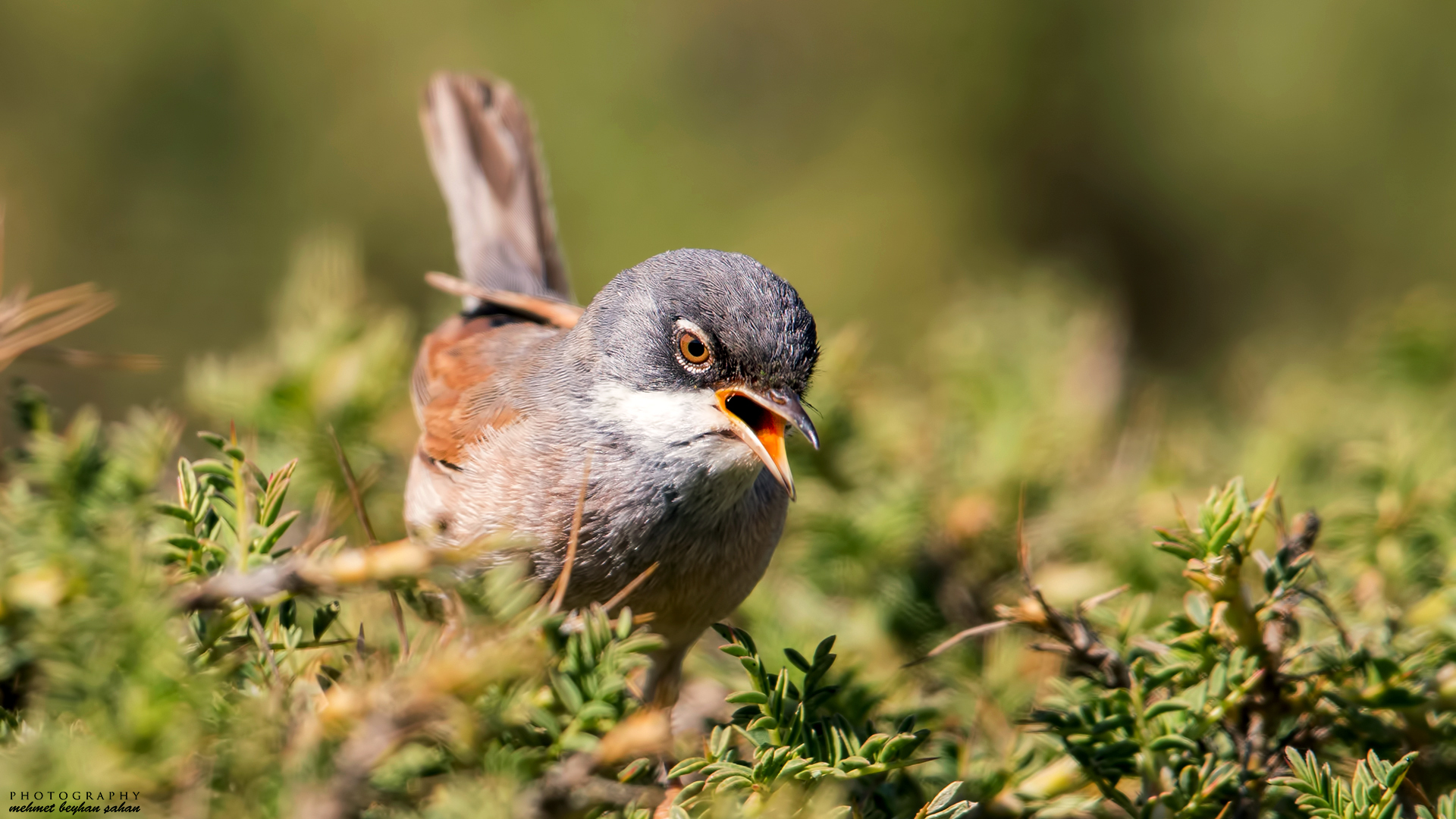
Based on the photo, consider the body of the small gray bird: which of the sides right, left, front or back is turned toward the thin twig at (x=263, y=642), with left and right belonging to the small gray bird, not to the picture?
right

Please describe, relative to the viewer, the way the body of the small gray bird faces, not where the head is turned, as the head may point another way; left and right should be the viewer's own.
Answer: facing the viewer and to the right of the viewer

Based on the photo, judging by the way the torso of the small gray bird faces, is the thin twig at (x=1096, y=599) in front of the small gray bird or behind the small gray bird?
in front

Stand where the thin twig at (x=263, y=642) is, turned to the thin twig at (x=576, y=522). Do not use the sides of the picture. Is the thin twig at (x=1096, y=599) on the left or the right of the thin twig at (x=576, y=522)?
right
